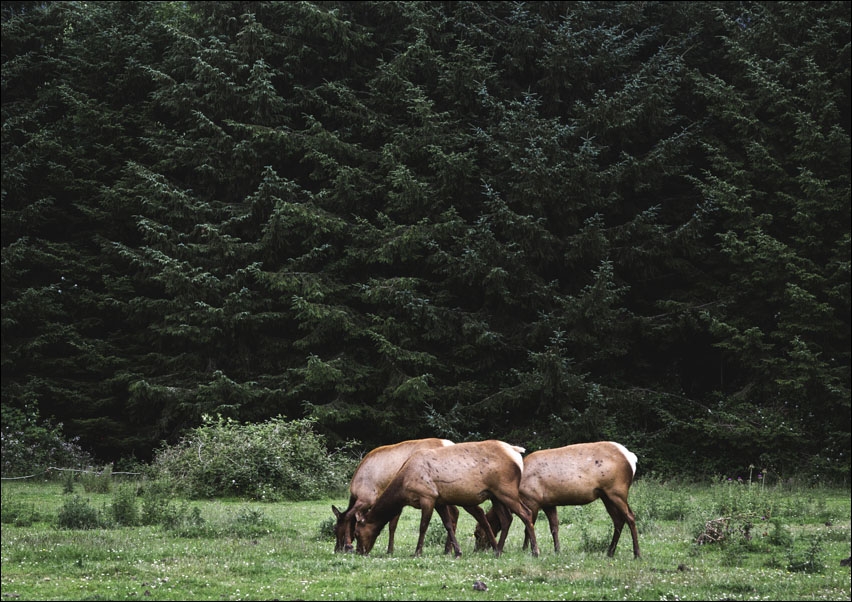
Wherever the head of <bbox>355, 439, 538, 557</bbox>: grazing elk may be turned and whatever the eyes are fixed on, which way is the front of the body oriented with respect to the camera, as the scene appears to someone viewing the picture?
to the viewer's left

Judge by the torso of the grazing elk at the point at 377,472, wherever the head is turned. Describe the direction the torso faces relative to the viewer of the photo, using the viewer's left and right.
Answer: facing to the left of the viewer

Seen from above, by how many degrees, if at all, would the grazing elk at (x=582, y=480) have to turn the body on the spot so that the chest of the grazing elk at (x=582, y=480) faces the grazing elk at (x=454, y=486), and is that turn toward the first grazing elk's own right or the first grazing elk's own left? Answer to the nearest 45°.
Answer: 0° — it already faces it

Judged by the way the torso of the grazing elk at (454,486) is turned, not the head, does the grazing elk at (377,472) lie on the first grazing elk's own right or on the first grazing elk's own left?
on the first grazing elk's own right

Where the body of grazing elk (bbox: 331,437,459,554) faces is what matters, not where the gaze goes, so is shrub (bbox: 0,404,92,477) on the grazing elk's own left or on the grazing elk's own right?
on the grazing elk's own right

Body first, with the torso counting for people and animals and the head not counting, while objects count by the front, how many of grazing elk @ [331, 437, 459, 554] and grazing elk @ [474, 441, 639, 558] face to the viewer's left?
2

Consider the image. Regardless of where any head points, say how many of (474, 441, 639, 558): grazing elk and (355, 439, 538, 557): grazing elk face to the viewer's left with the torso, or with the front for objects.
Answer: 2

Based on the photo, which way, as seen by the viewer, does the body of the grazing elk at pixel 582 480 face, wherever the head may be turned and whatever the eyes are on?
to the viewer's left

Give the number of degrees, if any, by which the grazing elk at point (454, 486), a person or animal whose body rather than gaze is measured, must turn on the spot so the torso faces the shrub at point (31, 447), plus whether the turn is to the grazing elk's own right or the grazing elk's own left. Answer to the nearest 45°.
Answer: approximately 45° to the grazing elk's own right
